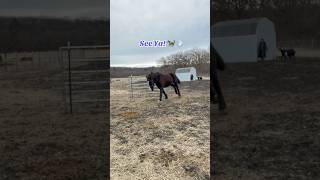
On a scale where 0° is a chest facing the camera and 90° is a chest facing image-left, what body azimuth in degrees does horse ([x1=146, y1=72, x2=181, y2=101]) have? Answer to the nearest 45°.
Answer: approximately 45°
